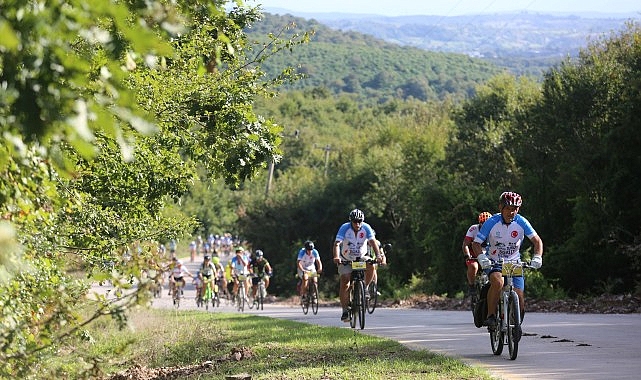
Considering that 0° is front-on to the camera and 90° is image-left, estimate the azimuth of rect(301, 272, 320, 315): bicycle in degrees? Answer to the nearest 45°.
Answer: approximately 0°

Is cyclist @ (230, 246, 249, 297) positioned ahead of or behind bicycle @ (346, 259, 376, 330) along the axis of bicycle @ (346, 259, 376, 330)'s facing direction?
behind

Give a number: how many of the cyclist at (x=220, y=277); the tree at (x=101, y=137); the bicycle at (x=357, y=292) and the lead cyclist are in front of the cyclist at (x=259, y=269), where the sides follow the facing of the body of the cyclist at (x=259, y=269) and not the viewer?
3

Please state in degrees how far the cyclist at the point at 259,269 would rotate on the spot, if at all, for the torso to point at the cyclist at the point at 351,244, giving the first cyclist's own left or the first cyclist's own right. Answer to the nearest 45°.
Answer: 0° — they already face them

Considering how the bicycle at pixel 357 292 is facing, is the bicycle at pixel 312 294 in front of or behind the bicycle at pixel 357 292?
behind

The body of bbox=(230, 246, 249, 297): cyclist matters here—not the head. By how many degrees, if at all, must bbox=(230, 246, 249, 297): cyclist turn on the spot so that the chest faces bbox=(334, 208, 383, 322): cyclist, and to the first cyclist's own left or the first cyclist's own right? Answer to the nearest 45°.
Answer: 0° — they already face them
